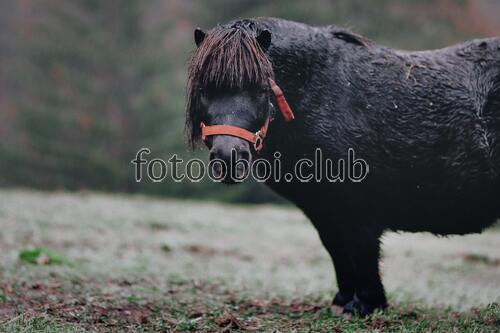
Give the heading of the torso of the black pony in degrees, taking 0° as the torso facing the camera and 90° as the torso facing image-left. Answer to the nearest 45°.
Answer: approximately 90°
